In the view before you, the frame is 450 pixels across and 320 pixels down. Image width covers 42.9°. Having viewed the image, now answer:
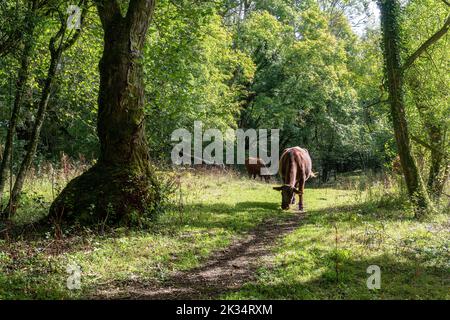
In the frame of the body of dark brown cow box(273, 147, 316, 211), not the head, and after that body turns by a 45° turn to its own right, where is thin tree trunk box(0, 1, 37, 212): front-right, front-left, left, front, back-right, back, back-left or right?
front

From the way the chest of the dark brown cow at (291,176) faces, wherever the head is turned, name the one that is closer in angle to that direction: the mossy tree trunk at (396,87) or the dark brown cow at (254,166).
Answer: the mossy tree trunk

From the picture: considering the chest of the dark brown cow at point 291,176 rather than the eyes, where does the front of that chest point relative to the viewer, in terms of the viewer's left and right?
facing the viewer

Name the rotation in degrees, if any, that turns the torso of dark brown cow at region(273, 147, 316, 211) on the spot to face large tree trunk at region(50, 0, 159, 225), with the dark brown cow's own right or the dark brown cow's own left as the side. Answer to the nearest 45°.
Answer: approximately 45° to the dark brown cow's own right

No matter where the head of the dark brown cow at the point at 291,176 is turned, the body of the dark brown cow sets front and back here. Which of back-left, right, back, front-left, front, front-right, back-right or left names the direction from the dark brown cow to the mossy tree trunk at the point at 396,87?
front-left

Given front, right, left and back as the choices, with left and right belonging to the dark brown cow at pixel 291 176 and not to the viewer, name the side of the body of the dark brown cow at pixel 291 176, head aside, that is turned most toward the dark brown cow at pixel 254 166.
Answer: back
